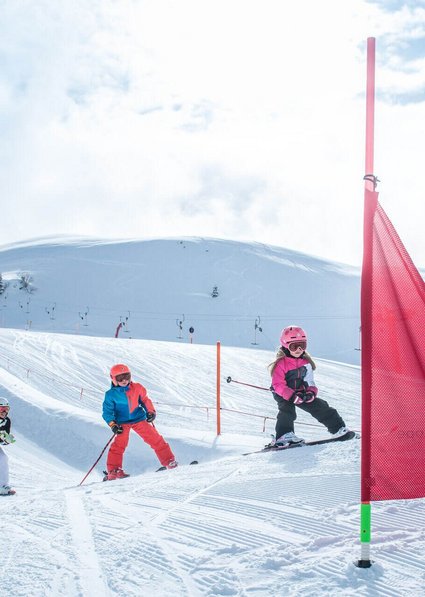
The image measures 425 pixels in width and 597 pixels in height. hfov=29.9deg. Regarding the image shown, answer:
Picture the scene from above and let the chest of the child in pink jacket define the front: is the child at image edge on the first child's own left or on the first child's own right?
on the first child's own right

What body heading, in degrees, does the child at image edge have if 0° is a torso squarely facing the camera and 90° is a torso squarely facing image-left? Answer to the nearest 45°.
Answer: approximately 315°

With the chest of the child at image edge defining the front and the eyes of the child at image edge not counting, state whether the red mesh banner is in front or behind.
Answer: in front
